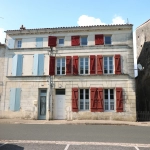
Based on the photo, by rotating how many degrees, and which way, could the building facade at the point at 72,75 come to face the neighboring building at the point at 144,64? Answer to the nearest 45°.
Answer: approximately 135° to its left

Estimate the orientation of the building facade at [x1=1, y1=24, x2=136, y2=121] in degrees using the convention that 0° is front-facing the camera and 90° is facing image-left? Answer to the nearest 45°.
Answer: approximately 0°
